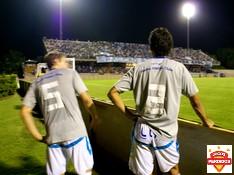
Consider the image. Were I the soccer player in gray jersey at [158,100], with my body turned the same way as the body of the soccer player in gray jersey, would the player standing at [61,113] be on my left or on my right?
on my left

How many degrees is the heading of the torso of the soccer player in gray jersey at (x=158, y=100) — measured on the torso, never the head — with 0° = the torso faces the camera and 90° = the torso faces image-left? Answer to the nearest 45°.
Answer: approximately 180°

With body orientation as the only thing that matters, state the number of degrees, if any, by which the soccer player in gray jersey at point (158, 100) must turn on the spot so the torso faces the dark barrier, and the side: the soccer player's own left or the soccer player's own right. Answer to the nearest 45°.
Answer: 0° — they already face it

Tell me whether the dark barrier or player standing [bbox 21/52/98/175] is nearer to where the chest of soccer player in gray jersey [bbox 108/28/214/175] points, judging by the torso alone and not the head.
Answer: the dark barrier

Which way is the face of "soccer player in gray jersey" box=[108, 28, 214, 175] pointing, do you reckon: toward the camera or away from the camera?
away from the camera
